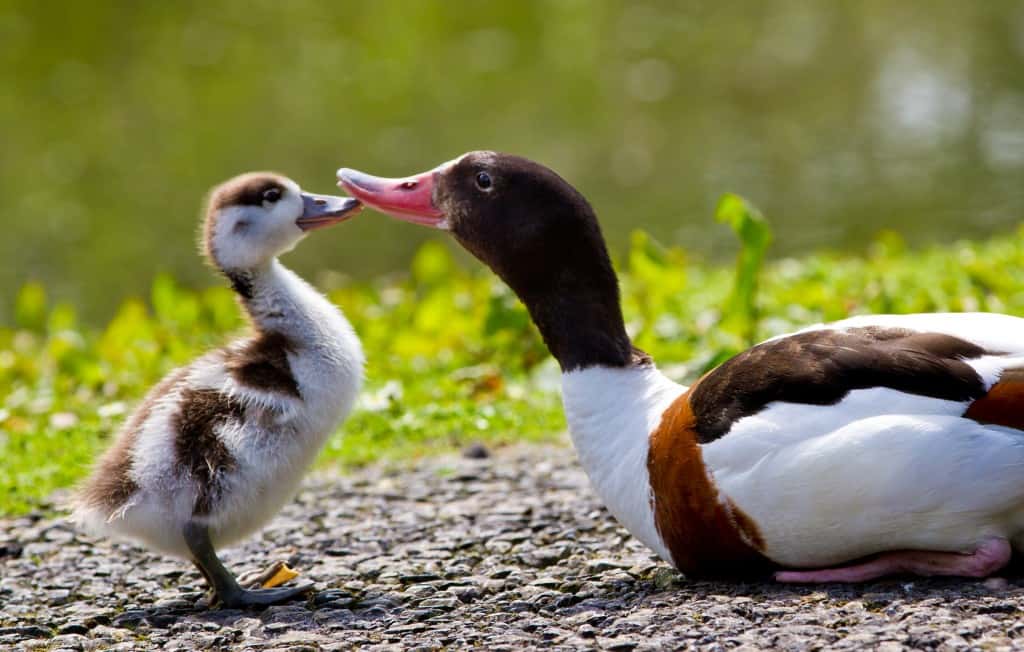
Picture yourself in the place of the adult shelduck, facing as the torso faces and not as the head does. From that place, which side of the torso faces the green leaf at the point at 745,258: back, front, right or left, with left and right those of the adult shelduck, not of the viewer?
right

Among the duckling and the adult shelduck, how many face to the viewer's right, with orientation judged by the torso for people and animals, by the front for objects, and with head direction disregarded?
1

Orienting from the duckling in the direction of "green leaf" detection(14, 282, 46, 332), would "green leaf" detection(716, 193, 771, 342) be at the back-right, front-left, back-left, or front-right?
front-right

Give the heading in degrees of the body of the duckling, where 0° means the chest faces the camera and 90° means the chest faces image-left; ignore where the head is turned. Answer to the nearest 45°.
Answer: approximately 270°

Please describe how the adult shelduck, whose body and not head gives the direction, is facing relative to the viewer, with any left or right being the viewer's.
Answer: facing to the left of the viewer

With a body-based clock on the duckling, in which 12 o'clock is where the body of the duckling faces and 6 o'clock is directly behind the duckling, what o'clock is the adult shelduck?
The adult shelduck is roughly at 1 o'clock from the duckling.

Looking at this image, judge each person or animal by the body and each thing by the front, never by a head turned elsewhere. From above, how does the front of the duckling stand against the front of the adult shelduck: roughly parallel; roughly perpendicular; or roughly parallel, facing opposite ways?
roughly parallel, facing opposite ways

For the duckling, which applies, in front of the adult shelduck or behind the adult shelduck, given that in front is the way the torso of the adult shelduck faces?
in front

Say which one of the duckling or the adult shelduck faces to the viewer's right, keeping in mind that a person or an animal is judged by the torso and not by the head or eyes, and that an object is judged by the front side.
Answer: the duckling

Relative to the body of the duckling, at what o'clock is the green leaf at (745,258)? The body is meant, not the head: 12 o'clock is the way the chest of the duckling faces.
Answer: The green leaf is roughly at 11 o'clock from the duckling.
